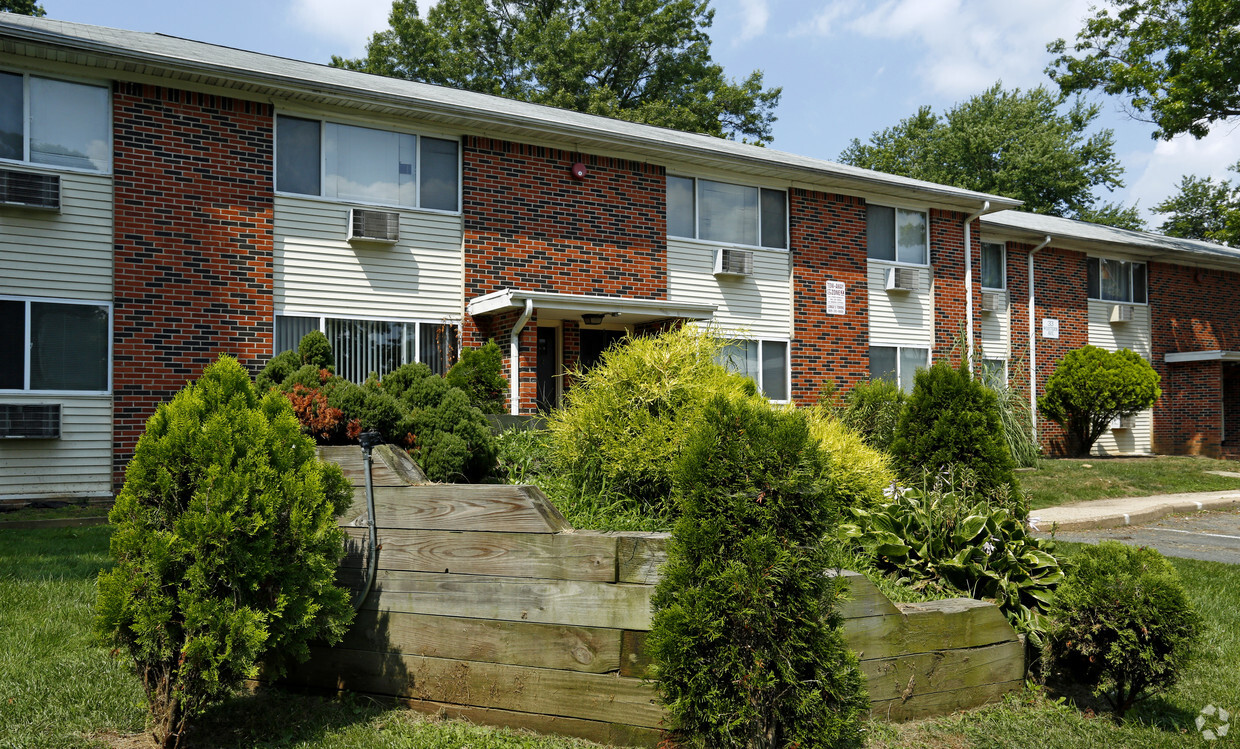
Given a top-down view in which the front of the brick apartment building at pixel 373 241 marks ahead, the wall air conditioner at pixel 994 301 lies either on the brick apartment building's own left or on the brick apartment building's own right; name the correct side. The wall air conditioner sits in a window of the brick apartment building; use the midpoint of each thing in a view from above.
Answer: on the brick apartment building's own left

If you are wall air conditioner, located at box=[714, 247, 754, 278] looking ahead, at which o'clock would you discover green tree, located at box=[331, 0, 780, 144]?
The green tree is roughly at 7 o'clock from the wall air conditioner.

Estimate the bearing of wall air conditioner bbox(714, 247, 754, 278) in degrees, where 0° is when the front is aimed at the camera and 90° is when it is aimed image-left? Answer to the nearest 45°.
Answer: approximately 315°

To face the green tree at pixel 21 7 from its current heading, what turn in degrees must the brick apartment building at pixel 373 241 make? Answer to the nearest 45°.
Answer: approximately 180°

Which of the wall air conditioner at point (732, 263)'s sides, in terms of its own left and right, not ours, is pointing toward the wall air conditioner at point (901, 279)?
left

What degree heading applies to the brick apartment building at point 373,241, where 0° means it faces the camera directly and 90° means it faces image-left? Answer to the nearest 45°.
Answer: approximately 315°

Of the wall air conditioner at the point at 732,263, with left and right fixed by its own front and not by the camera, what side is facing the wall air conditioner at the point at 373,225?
right

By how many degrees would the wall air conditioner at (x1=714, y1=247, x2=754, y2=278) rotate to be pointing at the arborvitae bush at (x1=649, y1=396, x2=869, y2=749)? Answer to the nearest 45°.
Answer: approximately 45° to its right

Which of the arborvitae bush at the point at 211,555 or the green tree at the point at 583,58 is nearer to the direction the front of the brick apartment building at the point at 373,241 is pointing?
the arborvitae bush
